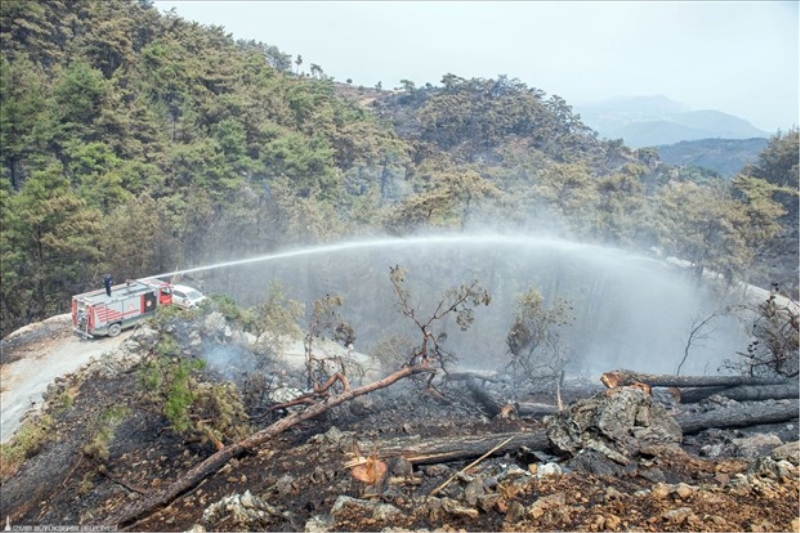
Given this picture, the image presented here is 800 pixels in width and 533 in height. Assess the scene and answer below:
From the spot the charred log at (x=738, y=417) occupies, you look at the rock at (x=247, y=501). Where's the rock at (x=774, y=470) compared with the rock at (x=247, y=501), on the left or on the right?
left

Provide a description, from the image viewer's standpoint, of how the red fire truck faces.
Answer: facing away from the viewer and to the right of the viewer

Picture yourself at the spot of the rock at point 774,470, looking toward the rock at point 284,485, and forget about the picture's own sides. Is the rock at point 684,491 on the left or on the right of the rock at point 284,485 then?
left

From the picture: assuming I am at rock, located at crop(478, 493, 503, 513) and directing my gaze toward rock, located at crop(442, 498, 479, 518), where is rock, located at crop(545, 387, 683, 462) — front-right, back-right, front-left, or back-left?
back-right

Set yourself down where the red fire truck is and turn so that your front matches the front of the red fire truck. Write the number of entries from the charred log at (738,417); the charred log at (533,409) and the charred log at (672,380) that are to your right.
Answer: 3

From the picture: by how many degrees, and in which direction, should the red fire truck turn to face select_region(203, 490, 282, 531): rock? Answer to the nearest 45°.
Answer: approximately 135° to its right
